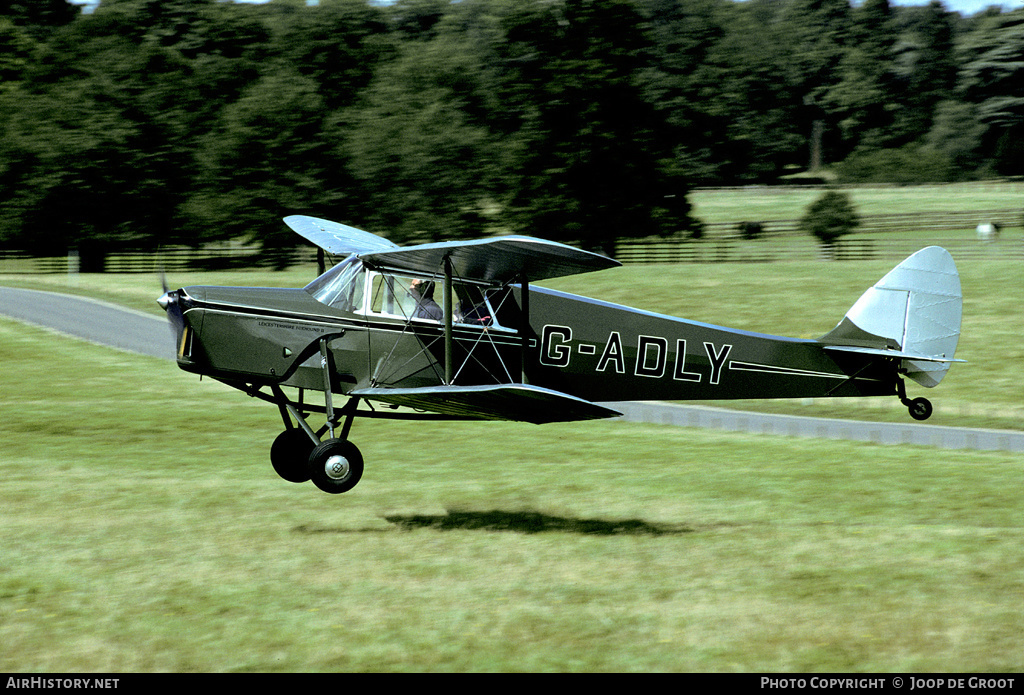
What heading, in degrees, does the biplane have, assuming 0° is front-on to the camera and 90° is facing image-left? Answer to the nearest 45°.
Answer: approximately 90°

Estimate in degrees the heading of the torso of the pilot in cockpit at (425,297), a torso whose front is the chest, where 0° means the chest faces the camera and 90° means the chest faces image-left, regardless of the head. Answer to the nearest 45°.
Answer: approximately 90°

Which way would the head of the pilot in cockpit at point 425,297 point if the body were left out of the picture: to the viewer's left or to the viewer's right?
to the viewer's left
